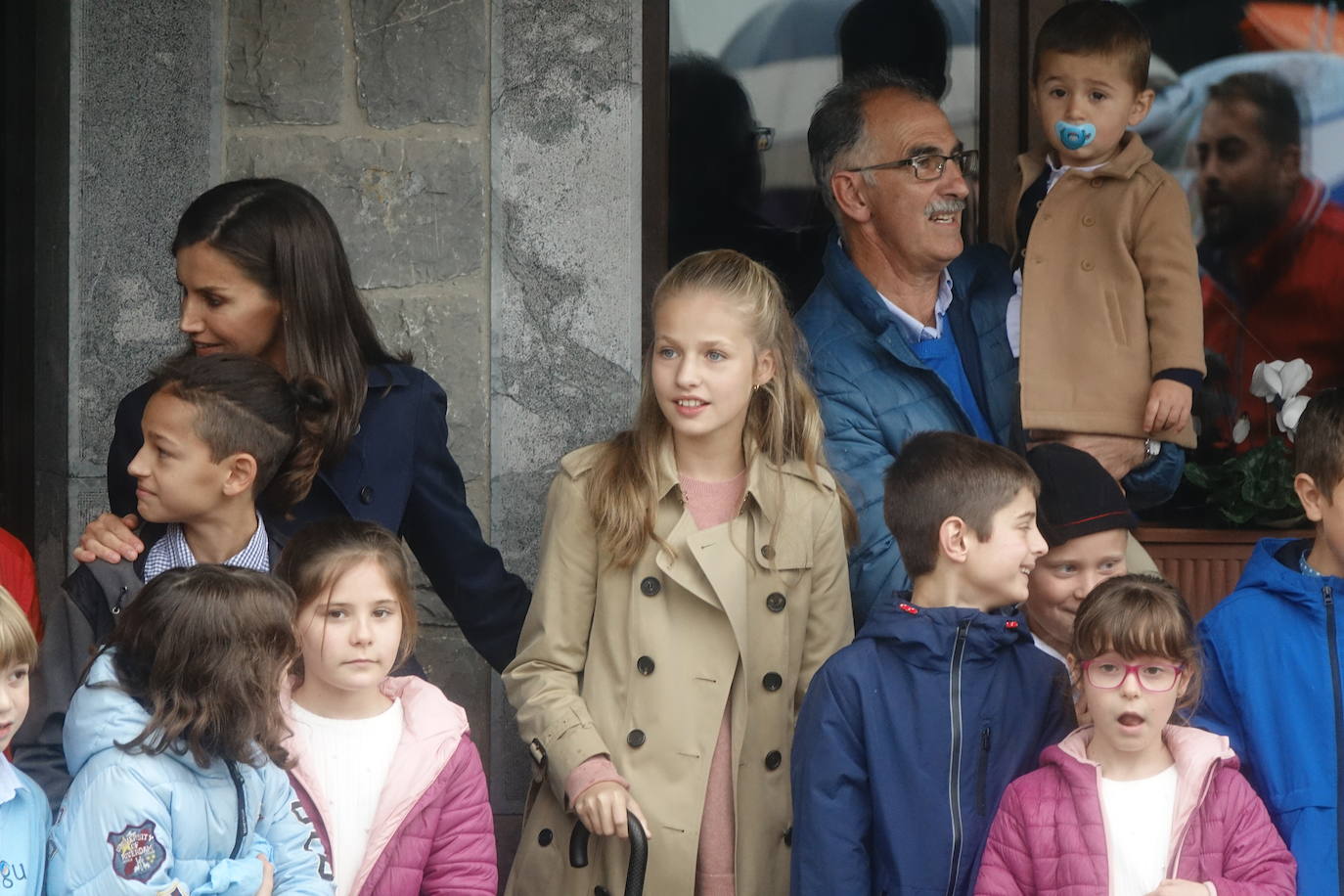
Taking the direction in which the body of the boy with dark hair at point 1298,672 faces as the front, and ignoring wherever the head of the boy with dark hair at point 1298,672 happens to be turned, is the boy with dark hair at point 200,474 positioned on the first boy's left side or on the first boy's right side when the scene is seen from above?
on the first boy's right side

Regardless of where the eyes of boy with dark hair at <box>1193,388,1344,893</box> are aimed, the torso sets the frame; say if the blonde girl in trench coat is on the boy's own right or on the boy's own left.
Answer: on the boy's own right

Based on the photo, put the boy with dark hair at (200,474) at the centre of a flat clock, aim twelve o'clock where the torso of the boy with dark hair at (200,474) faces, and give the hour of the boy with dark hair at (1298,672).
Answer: the boy with dark hair at (1298,672) is roughly at 8 o'clock from the boy with dark hair at (200,474).

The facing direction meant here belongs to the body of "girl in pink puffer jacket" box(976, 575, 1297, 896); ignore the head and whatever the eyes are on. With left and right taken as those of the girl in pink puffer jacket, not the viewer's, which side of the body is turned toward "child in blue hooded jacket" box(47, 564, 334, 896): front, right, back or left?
right

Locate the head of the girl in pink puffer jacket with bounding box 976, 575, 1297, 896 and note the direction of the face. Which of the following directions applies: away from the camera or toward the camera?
toward the camera

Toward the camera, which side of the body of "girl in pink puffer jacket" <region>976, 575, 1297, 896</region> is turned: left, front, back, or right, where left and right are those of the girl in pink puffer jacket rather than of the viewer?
front

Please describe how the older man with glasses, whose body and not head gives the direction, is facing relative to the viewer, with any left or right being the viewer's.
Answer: facing the viewer and to the right of the viewer

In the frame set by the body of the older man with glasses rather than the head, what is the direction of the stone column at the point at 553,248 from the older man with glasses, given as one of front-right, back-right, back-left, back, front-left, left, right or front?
back-right

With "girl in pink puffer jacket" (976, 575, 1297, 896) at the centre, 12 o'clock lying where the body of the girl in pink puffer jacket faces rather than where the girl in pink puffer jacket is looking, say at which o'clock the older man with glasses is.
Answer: The older man with glasses is roughly at 5 o'clock from the girl in pink puffer jacket.

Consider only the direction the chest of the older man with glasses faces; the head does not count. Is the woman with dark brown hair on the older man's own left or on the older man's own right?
on the older man's own right

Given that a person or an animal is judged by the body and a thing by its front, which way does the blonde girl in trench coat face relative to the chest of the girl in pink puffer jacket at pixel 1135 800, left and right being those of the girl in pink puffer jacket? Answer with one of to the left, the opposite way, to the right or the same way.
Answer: the same way

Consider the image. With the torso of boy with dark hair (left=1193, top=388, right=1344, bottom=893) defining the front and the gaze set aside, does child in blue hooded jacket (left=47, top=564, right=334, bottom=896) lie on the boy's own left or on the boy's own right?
on the boy's own right

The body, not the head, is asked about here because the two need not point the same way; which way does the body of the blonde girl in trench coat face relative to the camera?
toward the camera

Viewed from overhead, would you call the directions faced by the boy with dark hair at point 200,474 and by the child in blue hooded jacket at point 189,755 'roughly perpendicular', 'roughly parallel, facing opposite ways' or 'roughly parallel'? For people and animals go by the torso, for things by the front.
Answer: roughly perpendicular

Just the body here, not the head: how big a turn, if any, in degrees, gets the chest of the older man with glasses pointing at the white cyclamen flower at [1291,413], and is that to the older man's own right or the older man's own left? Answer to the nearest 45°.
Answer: approximately 90° to the older man's own left
